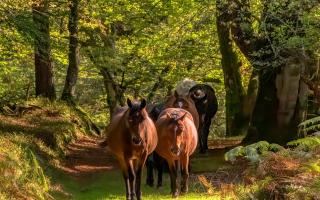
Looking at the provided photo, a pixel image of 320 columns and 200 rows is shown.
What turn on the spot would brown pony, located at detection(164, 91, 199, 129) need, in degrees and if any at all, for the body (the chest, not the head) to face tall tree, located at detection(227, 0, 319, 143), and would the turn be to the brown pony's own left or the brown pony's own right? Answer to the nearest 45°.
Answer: approximately 135° to the brown pony's own left

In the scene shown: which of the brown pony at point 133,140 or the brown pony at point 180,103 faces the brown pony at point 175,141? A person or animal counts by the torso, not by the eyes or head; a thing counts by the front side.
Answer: the brown pony at point 180,103

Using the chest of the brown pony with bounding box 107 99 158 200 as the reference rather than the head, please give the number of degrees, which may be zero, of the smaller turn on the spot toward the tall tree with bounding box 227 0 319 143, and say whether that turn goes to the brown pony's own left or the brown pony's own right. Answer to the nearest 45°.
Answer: approximately 135° to the brown pony's own left

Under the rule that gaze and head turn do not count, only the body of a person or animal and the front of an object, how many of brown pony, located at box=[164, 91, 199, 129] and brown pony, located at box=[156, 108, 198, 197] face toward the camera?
2

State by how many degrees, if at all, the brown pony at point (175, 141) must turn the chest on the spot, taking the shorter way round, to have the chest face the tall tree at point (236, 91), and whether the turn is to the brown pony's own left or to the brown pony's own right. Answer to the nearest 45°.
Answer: approximately 180°

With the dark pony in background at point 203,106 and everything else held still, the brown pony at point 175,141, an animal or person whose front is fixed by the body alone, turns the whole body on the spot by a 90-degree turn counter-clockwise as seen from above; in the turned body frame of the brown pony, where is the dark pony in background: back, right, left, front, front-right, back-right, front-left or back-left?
left

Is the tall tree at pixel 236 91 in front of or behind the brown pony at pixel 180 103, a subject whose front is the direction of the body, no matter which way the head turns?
behind

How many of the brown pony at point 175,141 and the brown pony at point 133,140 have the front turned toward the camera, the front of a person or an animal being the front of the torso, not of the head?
2

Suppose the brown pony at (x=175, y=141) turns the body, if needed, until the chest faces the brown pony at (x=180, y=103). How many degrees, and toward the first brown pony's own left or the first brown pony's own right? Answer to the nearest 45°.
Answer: approximately 180°

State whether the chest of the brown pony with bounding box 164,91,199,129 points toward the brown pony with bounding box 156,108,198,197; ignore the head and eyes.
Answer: yes

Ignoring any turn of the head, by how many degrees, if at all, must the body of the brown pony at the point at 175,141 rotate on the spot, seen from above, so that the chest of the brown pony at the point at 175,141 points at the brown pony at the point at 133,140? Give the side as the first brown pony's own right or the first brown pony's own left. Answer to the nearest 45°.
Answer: approximately 45° to the first brown pony's own right
